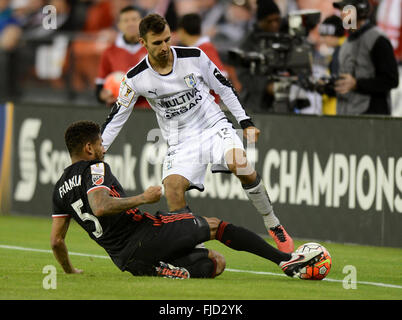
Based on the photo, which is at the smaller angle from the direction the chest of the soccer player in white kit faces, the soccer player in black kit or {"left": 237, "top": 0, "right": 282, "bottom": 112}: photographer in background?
the soccer player in black kit

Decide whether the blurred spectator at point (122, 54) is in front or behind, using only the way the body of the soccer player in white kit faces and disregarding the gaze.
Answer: behind

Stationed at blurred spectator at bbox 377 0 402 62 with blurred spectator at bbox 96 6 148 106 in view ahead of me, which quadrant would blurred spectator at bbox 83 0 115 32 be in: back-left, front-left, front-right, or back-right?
front-right

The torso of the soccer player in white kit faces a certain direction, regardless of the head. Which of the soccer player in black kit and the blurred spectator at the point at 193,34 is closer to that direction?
the soccer player in black kit

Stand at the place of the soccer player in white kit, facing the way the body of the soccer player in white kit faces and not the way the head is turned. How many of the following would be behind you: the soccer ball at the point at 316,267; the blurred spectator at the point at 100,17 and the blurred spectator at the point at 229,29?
2

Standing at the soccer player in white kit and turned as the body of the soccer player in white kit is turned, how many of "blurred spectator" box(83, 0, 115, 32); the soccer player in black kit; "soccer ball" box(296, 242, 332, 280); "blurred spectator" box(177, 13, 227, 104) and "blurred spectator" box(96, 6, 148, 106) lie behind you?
3

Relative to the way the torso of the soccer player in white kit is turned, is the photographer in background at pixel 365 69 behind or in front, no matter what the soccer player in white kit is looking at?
behind

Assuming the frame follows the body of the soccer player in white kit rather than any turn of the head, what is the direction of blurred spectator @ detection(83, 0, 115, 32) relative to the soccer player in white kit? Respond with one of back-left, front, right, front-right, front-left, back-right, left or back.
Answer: back

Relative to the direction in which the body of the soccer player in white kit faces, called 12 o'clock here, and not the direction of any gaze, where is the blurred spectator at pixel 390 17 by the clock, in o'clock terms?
The blurred spectator is roughly at 7 o'clock from the soccer player in white kit.

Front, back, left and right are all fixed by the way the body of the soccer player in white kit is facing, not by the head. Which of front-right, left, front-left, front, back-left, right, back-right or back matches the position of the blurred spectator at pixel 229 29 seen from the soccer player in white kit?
back

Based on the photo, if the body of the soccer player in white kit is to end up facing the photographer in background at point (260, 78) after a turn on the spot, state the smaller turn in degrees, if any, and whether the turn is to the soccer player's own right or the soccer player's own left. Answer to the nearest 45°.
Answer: approximately 180°

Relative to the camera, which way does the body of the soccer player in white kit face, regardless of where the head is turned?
toward the camera

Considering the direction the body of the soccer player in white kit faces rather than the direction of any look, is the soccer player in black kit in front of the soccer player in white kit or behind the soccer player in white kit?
in front

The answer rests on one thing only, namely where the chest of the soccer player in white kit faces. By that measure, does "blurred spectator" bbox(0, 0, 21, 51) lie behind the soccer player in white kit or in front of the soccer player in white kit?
behind
